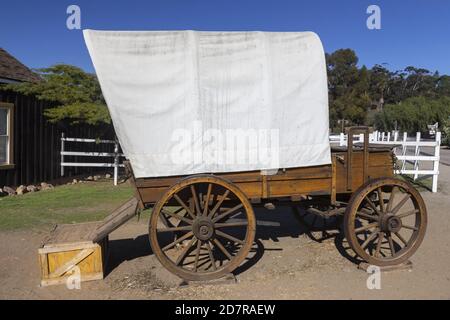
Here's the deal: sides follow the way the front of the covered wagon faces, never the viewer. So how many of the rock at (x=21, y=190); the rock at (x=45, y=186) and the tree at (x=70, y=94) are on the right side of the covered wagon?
0

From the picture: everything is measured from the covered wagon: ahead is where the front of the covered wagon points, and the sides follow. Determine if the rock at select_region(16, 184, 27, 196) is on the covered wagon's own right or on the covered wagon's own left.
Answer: on the covered wagon's own left

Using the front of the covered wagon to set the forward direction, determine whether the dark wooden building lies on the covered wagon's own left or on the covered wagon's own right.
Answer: on the covered wagon's own left

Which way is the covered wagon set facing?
to the viewer's right

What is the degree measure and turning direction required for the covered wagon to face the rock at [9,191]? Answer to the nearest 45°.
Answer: approximately 135° to its left

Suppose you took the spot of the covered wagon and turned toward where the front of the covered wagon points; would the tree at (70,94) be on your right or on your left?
on your left

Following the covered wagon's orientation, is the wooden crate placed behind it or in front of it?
behind

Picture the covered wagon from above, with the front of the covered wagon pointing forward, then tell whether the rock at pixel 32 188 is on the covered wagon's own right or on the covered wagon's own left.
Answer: on the covered wagon's own left

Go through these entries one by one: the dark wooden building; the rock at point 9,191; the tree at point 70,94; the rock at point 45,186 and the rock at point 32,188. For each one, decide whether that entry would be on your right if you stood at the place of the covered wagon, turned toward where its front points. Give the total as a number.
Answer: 0

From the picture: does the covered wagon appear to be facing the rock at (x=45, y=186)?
no
